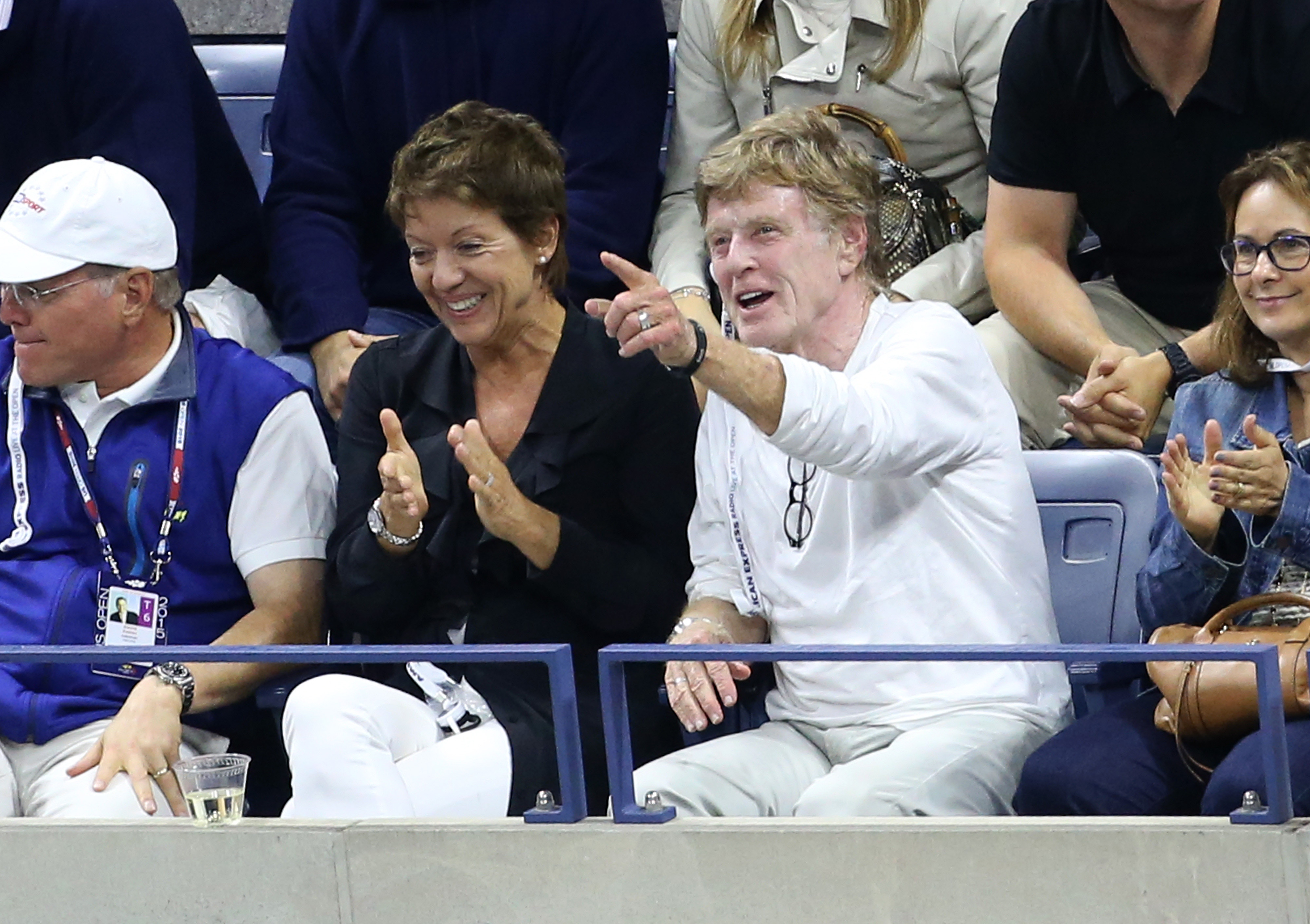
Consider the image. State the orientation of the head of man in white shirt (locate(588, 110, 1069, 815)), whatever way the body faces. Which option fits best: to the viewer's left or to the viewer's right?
to the viewer's left

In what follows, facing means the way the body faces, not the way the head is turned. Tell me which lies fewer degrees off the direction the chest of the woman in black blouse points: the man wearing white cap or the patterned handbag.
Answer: the man wearing white cap

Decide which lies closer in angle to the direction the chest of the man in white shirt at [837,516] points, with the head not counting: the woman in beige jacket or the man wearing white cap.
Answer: the man wearing white cap

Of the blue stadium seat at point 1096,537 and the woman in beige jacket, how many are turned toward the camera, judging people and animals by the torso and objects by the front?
2

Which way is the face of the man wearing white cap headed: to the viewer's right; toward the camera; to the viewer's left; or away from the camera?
to the viewer's left

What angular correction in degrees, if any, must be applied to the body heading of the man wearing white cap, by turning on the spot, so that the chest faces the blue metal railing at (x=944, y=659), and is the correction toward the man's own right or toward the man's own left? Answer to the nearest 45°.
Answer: approximately 90° to the man's own left

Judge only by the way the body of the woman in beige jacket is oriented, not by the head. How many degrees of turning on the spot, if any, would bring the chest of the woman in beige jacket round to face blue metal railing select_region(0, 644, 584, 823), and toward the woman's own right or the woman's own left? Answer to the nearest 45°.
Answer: approximately 45° to the woman's own right
